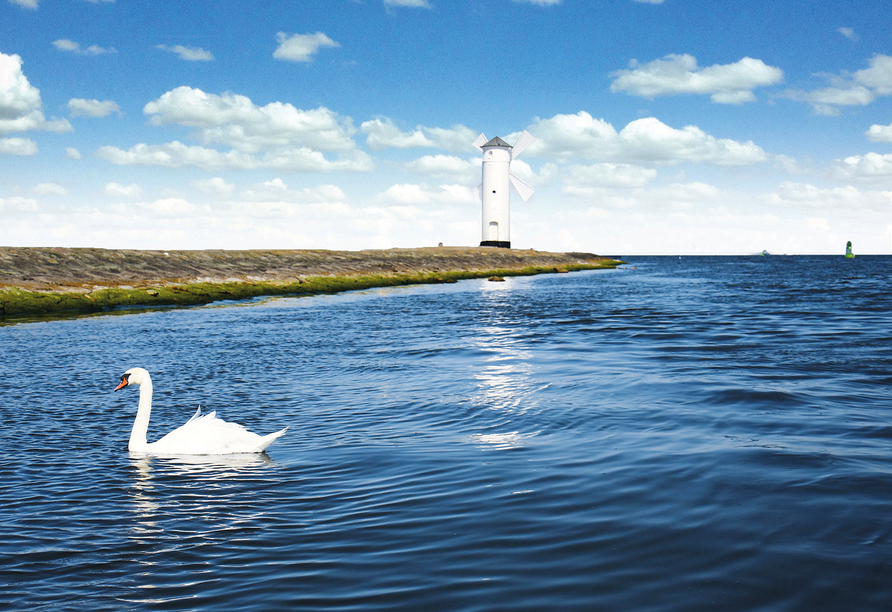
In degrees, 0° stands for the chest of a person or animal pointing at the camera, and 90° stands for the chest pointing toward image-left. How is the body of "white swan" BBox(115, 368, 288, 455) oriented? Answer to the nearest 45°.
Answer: approximately 90°
